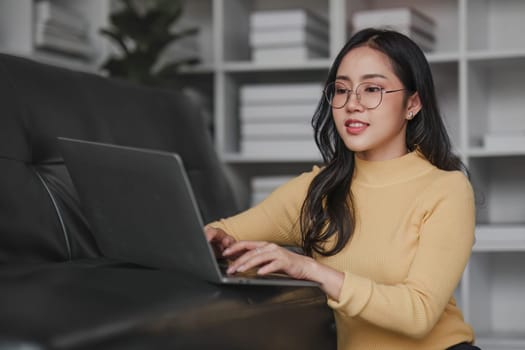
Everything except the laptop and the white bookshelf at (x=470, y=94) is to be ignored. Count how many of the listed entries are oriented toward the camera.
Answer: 1

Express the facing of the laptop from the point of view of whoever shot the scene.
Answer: facing away from the viewer and to the right of the viewer

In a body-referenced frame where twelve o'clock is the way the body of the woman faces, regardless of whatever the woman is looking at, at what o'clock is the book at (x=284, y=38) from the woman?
The book is roughly at 4 o'clock from the woman.

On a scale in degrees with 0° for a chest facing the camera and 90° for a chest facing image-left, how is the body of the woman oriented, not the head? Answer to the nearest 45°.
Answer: approximately 45°

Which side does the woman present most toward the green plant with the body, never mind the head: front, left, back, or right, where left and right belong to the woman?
right

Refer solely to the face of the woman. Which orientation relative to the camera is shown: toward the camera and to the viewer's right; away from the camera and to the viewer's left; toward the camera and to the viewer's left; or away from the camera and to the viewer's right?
toward the camera and to the viewer's left

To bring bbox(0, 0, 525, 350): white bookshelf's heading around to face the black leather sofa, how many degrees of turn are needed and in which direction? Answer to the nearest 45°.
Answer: approximately 45° to its right

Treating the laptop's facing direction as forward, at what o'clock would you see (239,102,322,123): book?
The book is roughly at 11 o'clock from the laptop.

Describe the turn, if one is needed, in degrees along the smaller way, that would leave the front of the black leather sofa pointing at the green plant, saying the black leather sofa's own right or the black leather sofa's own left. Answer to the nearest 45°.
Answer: approximately 135° to the black leather sofa's own left

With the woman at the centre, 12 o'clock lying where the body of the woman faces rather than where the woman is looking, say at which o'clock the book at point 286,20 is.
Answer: The book is roughly at 4 o'clock from the woman.

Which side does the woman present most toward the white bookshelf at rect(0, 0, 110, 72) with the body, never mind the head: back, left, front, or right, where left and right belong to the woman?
right

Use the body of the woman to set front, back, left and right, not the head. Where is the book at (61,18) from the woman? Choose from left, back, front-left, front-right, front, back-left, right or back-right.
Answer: right

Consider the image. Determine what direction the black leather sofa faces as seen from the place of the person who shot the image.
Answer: facing the viewer and to the right of the viewer

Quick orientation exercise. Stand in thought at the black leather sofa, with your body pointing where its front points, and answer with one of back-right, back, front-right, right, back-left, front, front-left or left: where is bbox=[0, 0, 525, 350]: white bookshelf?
left
